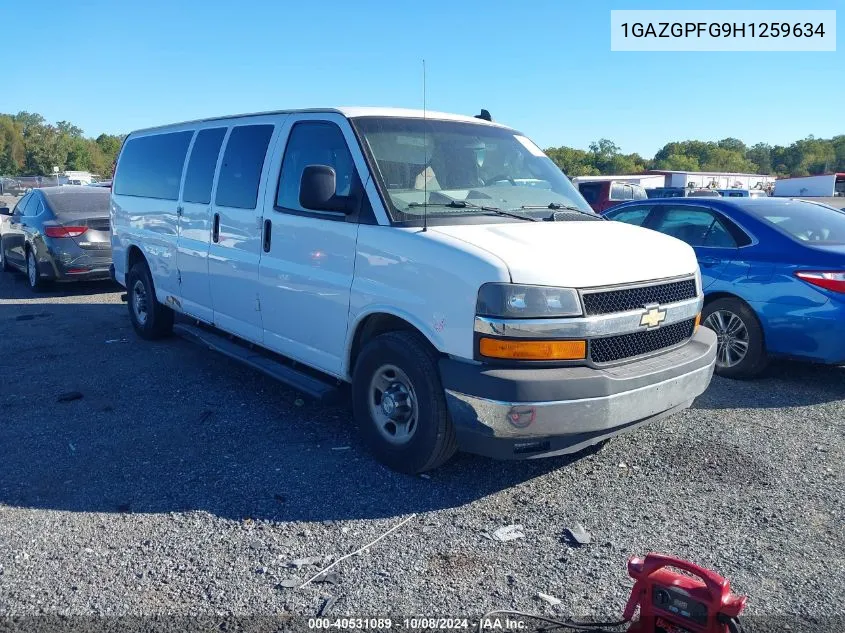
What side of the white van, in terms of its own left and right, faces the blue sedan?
left

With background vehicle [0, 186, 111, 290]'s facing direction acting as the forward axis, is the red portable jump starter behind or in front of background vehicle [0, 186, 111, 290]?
behind

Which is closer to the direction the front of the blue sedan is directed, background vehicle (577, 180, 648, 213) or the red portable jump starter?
the background vehicle

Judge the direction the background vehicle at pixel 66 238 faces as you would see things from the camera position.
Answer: facing away from the viewer and to the left of the viewer

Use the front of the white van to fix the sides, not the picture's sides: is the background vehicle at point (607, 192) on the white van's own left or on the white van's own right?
on the white van's own left

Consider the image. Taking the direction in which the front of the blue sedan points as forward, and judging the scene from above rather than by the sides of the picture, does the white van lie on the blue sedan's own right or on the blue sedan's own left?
on the blue sedan's own left

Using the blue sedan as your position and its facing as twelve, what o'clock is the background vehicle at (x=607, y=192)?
The background vehicle is roughly at 1 o'clock from the blue sedan.

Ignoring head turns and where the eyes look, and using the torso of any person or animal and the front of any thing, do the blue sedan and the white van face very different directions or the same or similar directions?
very different directions

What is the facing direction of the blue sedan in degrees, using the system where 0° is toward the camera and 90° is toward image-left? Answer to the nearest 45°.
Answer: approximately 135°

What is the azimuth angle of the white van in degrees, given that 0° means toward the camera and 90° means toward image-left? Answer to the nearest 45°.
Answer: approximately 315°

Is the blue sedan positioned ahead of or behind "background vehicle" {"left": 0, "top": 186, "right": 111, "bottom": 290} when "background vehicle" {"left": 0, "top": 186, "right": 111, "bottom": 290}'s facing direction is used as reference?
behind

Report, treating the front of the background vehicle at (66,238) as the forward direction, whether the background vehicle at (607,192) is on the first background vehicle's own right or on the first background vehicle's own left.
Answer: on the first background vehicle's own right
